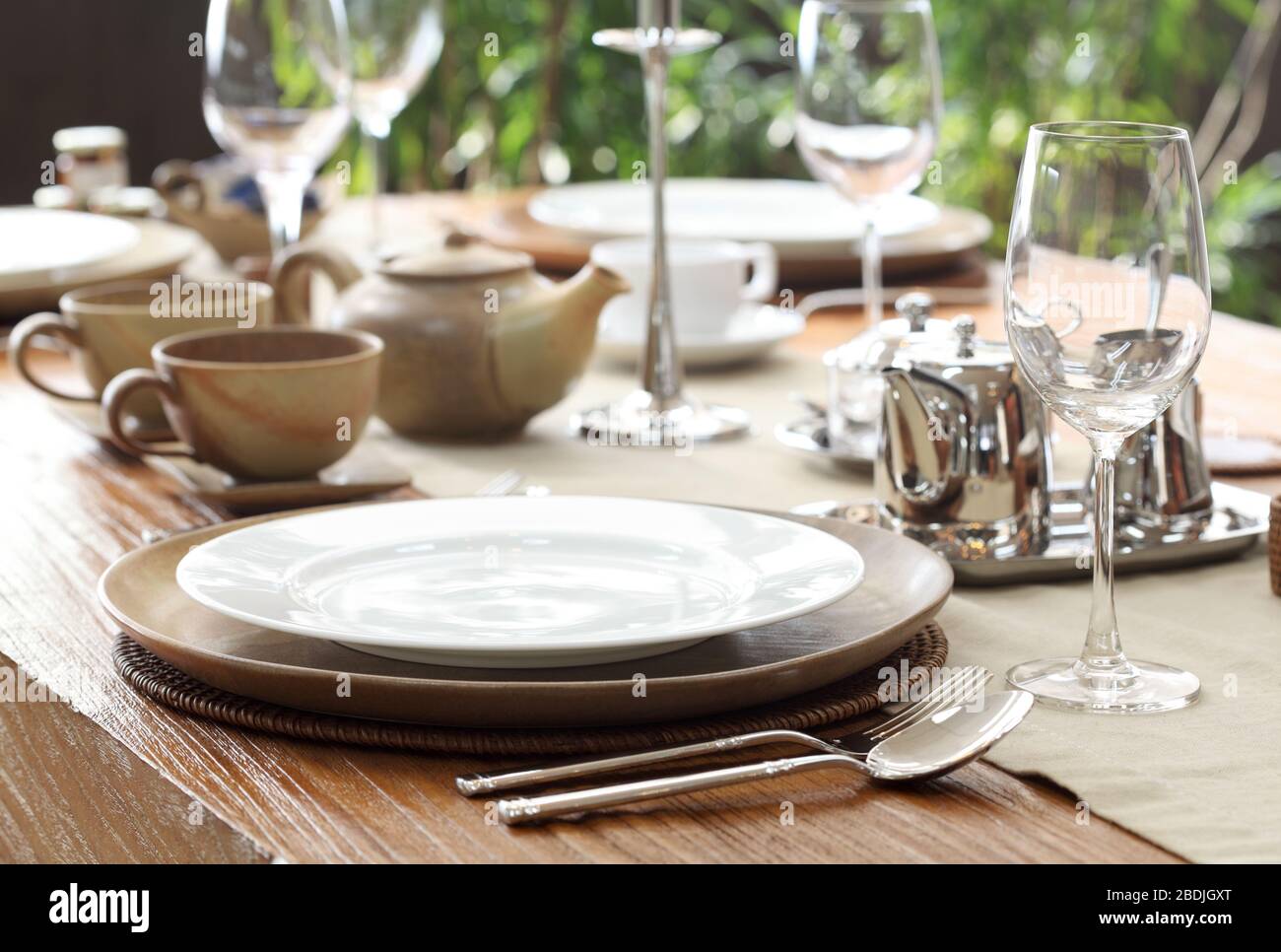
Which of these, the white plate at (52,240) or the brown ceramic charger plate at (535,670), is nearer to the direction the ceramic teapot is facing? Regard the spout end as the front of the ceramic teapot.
the brown ceramic charger plate

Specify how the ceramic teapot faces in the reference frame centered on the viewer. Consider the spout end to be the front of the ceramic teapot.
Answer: facing to the right of the viewer

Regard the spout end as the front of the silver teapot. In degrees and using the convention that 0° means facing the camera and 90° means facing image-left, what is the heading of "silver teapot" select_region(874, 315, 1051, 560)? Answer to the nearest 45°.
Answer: approximately 45°

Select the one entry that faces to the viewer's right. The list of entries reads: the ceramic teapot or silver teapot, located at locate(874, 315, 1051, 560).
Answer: the ceramic teapot

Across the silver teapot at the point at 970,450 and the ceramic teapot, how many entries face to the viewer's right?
1

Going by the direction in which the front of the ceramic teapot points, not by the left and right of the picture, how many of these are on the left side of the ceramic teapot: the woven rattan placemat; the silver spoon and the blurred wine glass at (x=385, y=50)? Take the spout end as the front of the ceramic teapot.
1

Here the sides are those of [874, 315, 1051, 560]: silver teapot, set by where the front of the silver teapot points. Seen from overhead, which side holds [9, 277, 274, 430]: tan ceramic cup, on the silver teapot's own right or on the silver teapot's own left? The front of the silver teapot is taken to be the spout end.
on the silver teapot's own right
